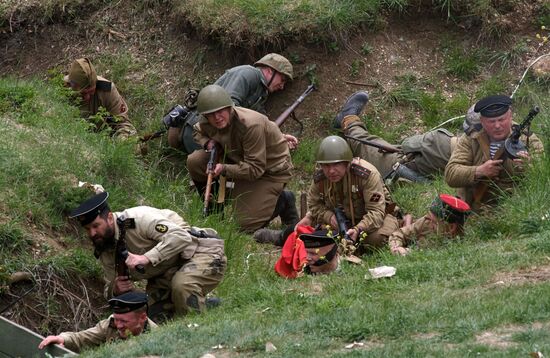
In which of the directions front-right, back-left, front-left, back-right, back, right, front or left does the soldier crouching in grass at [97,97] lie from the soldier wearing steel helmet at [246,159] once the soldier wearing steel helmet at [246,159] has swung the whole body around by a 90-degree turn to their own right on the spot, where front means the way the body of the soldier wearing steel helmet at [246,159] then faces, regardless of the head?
front

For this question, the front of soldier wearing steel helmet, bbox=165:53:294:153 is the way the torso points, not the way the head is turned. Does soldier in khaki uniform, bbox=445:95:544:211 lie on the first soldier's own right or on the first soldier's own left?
on the first soldier's own right

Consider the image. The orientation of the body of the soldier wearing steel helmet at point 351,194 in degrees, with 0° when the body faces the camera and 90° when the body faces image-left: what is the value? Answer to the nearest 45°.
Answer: approximately 45°

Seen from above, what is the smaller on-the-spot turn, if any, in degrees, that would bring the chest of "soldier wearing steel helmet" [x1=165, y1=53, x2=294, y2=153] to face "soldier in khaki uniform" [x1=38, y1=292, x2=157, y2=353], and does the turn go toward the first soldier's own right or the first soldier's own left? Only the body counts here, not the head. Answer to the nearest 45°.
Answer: approximately 90° to the first soldier's own right

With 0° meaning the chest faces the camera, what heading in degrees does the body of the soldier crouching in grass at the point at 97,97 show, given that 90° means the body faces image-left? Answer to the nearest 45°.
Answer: approximately 45°

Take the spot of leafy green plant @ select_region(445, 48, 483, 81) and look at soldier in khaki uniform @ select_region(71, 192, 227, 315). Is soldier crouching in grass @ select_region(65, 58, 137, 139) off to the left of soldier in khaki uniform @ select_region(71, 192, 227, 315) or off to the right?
right

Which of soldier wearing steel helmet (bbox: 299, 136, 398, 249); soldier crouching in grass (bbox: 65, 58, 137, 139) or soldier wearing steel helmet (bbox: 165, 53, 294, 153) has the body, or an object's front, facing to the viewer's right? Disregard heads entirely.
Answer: soldier wearing steel helmet (bbox: 165, 53, 294, 153)

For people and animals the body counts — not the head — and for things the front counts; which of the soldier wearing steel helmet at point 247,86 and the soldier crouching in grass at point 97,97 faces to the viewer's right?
the soldier wearing steel helmet at point 247,86

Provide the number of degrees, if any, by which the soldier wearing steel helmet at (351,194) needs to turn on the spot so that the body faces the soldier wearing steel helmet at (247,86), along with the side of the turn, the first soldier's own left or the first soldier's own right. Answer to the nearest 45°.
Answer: approximately 90° to the first soldier's own right

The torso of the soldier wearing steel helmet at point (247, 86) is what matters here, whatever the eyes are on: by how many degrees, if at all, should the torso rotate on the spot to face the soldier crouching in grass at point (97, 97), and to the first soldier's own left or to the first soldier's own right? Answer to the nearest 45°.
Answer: approximately 180°

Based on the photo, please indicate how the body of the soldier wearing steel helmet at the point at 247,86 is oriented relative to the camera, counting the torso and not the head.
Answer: to the viewer's right

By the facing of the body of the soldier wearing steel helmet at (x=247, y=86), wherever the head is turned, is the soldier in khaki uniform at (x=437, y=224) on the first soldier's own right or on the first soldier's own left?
on the first soldier's own right

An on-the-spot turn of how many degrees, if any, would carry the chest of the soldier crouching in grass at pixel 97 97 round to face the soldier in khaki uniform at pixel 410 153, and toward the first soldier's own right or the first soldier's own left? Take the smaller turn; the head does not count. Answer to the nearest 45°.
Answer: approximately 90° to the first soldier's own left

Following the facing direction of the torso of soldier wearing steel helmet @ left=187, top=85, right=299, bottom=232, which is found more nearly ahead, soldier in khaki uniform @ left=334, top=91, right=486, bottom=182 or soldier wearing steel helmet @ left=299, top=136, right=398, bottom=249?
the soldier wearing steel helmet
